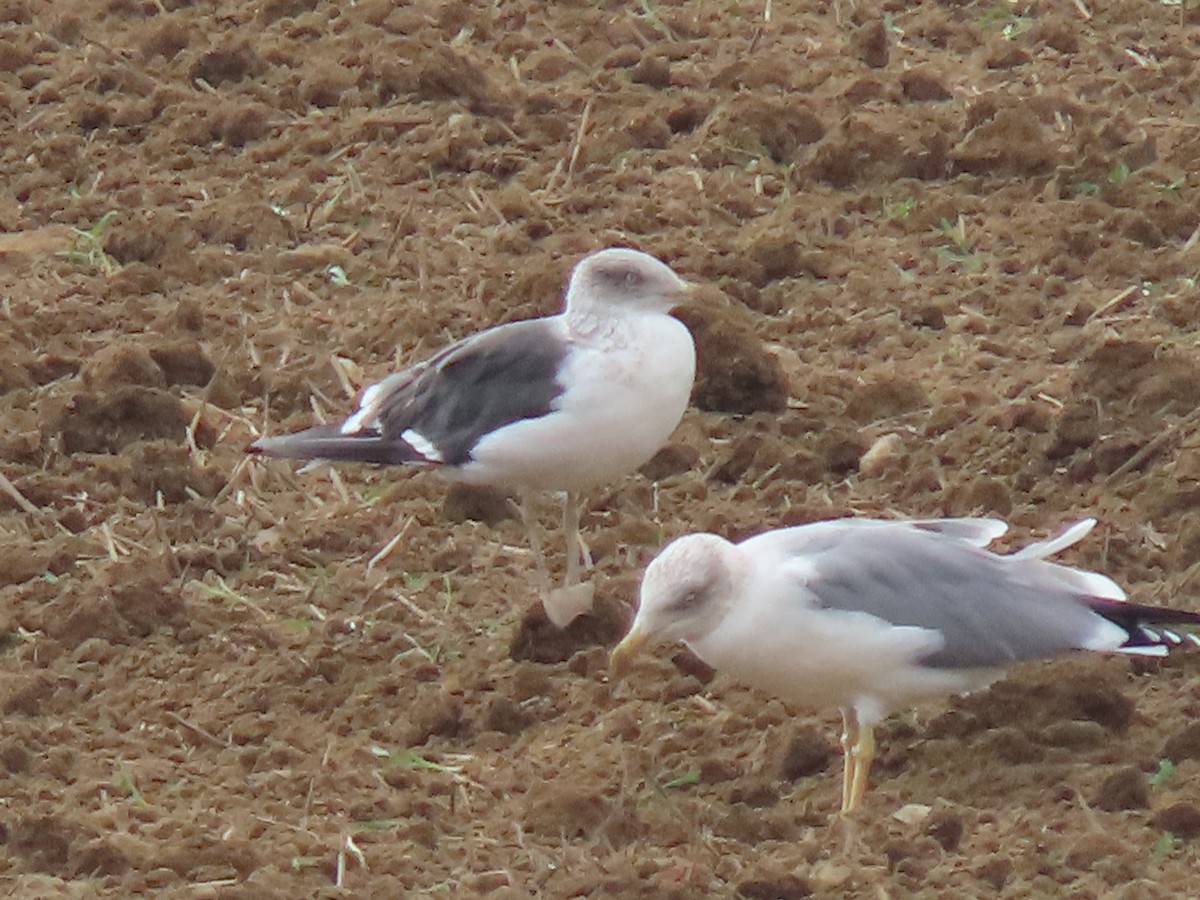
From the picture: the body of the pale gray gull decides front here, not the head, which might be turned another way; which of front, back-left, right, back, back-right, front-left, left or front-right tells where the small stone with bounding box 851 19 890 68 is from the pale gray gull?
right

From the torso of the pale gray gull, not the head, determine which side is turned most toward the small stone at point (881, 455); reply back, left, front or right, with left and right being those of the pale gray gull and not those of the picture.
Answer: right

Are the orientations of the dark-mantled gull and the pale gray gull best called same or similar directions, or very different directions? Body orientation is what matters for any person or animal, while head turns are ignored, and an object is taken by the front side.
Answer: very different directions

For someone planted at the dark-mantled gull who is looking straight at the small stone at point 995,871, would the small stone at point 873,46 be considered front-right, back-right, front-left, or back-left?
back-left

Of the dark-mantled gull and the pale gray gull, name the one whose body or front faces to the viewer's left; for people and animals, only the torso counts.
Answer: the pale gray gull

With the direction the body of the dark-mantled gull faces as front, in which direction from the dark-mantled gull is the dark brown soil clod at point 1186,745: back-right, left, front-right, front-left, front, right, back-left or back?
front-right

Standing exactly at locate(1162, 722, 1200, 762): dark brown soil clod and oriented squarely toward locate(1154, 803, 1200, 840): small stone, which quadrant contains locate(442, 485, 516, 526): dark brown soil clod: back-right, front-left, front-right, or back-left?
back-right

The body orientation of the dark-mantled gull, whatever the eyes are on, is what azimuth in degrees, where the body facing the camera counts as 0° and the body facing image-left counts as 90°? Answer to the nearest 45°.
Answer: approximately 270°

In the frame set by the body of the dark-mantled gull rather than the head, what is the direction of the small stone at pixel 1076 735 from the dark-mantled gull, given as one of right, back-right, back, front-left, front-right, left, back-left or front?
front-right

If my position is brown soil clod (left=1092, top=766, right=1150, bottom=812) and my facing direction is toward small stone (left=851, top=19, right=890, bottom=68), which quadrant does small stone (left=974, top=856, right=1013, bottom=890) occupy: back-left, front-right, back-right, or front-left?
back-left

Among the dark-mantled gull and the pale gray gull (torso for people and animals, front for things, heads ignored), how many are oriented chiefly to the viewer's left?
1

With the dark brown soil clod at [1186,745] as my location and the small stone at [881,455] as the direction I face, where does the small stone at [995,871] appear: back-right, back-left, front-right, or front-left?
back-left

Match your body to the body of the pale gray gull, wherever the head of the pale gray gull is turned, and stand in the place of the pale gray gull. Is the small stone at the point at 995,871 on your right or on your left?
on your left

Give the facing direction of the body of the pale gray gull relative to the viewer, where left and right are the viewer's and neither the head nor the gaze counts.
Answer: facing to the left of the viewer

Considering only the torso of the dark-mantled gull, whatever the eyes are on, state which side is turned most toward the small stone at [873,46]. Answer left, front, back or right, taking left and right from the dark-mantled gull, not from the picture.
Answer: left
